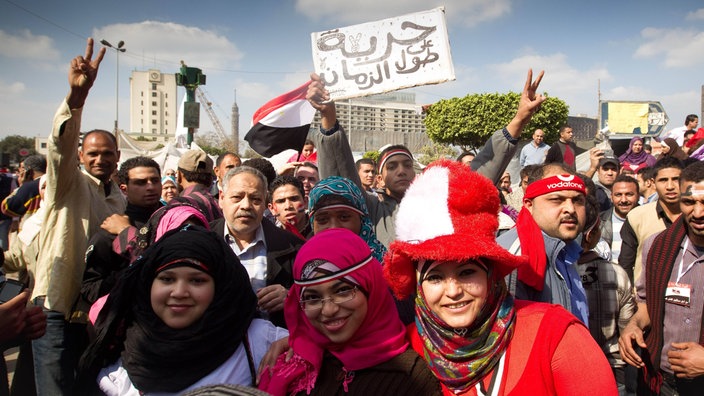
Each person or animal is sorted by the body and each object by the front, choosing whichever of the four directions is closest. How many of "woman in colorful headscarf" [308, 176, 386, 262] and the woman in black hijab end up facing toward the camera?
2

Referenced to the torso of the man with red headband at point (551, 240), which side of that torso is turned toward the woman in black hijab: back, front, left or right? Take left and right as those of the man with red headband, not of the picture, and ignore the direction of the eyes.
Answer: right

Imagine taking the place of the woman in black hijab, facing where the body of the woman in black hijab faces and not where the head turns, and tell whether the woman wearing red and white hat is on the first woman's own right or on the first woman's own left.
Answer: on the first woman's own left

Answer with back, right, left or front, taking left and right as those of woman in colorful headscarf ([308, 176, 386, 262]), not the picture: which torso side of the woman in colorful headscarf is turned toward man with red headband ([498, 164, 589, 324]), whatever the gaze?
left

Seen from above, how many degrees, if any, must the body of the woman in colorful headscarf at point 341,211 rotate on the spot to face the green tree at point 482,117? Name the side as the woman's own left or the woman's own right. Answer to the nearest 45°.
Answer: approximately 180°

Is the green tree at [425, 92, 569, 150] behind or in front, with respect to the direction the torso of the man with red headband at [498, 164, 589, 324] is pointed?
behind

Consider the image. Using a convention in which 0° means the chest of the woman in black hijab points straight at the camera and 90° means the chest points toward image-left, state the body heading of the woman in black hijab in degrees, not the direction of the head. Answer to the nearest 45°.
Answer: approximately 0°

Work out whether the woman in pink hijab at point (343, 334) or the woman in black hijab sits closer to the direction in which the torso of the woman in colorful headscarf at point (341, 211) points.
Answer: the woman in pink hijab
